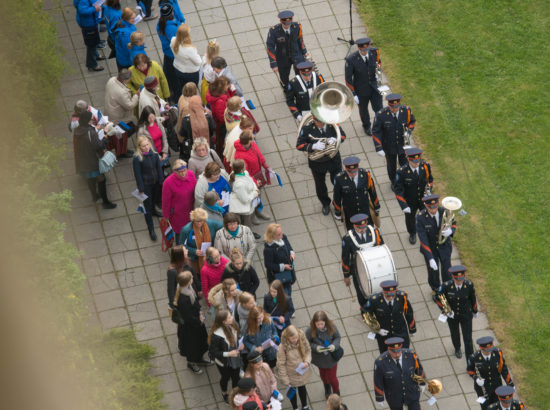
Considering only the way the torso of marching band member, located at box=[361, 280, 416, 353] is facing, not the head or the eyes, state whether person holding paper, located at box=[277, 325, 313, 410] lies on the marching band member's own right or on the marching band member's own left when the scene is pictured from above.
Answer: on the marching band member's own right

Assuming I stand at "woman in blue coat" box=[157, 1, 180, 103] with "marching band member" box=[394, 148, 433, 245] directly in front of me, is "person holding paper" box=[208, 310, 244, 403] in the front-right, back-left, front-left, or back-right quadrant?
front-right

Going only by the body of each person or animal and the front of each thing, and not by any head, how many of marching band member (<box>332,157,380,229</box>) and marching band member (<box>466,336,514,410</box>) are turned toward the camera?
2

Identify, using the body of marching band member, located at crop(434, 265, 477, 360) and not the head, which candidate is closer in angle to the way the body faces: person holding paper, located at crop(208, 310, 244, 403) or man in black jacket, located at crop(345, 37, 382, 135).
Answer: the person holding paper

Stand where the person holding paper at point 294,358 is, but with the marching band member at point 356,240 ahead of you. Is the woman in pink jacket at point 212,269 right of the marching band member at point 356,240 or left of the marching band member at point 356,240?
left

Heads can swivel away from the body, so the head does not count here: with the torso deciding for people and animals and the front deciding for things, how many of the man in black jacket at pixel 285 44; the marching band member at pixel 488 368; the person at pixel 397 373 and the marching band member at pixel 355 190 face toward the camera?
4

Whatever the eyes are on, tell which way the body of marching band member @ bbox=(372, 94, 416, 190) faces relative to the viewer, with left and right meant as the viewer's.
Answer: facing the viewer

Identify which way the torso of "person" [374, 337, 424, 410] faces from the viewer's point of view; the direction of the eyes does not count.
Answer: toward the camera

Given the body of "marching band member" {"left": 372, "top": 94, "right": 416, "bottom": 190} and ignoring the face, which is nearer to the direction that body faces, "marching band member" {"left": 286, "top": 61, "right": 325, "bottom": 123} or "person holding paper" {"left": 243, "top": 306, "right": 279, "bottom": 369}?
the person holding paper

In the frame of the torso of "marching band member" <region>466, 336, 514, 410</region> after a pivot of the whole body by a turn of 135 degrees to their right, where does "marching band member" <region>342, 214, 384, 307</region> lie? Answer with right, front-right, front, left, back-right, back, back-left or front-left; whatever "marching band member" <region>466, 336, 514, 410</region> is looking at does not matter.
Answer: front

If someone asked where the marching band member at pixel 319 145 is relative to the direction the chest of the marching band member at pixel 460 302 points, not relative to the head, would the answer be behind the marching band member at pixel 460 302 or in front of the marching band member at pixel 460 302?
behind

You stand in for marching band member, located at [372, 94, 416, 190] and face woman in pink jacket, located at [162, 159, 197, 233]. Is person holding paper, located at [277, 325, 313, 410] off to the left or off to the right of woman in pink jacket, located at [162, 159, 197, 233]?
left

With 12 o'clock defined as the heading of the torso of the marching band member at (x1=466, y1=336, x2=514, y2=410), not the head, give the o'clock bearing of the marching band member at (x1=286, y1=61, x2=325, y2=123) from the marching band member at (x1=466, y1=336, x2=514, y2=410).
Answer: the marching band member at (x1=286, y1=61, x2=325, y2=123) is roughly at 5 o'clock from the marching band member at (x1=466, y1=336, x2=514, y2=410).

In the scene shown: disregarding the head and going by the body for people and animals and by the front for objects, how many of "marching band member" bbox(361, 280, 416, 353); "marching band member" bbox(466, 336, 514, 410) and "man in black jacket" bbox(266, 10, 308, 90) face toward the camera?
3

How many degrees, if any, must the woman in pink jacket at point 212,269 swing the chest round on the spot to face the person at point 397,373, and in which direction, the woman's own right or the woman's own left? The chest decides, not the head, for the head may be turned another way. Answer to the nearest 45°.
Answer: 0° — they already face them

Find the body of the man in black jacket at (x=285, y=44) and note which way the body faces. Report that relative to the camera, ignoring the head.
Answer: toward the camera

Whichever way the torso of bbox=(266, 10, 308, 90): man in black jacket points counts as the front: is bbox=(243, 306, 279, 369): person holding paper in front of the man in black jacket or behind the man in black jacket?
in front

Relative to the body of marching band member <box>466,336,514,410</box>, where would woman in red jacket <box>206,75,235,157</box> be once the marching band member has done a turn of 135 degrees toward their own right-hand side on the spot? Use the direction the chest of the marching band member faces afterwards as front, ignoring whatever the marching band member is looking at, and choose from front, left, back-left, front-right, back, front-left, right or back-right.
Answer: front

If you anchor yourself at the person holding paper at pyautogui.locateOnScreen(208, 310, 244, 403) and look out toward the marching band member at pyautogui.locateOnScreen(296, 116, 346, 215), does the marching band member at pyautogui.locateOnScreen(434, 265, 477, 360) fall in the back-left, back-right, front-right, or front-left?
front-right
